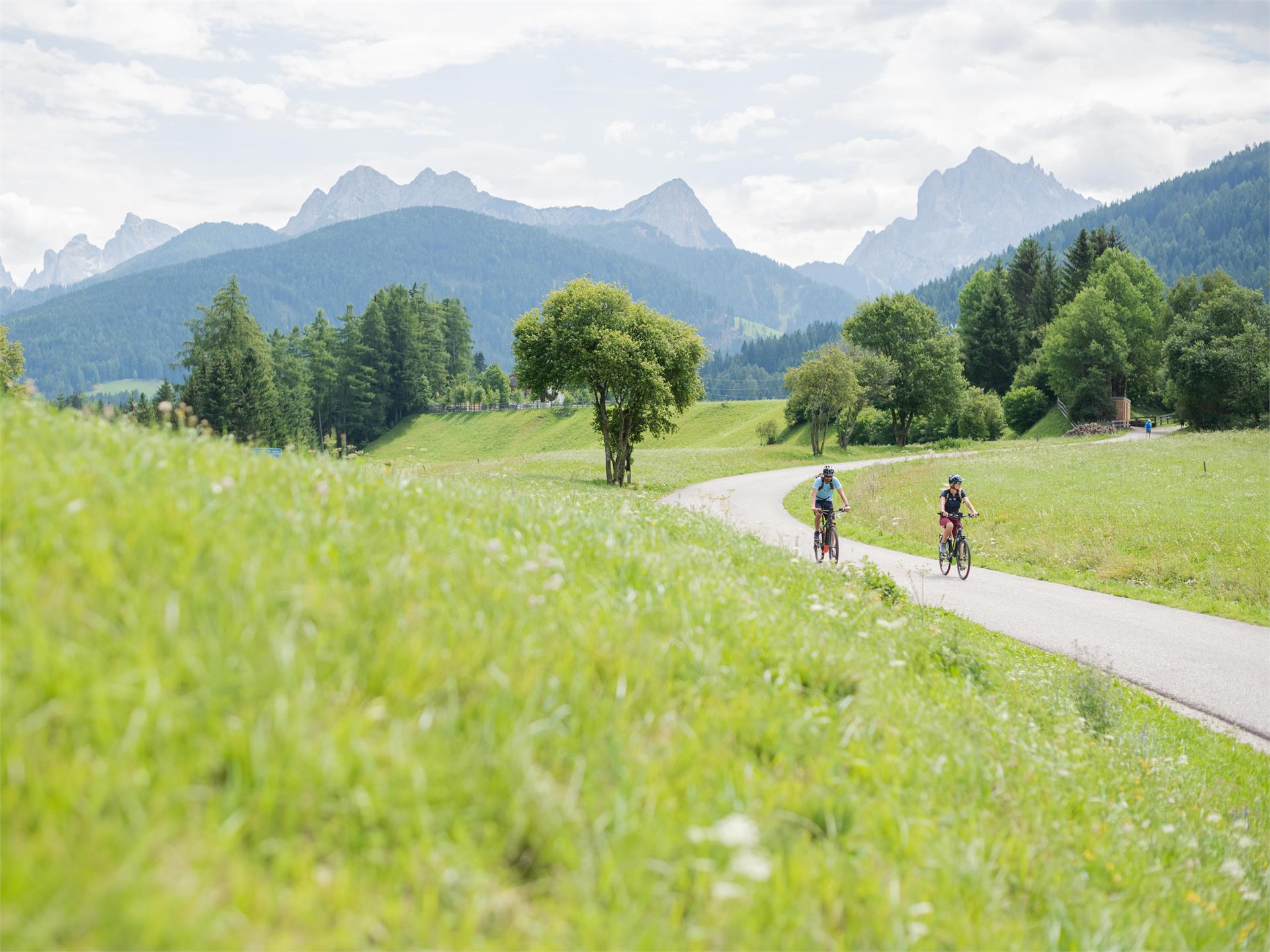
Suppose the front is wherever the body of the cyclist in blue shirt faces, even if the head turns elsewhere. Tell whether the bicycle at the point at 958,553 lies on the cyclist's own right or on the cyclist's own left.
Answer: on the cyclist's own left

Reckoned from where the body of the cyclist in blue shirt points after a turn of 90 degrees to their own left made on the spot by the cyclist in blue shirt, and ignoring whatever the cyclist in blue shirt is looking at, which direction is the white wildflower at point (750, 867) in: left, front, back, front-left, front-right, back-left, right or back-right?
right

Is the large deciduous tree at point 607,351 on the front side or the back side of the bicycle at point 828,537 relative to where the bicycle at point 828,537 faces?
on the back side

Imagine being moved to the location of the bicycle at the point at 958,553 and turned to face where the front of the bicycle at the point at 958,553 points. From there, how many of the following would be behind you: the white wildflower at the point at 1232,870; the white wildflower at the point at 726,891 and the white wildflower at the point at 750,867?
0

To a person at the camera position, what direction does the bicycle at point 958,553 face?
facing the viewer and to the right of the viewer

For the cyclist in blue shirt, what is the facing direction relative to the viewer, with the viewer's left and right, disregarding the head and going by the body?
facing the viewer

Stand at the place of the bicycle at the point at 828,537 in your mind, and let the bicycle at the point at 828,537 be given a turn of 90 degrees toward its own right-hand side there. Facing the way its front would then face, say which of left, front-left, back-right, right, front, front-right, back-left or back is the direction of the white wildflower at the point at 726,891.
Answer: left

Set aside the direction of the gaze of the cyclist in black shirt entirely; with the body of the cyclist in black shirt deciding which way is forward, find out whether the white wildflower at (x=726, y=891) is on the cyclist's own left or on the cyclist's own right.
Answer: on the cyclist's own right

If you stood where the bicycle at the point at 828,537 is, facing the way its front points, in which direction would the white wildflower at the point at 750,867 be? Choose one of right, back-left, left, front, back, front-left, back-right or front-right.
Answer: front

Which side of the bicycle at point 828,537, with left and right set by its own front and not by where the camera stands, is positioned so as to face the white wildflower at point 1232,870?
front

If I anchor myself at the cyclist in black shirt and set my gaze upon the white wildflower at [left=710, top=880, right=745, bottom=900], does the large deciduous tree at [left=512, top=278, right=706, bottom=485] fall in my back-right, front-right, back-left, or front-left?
back-right

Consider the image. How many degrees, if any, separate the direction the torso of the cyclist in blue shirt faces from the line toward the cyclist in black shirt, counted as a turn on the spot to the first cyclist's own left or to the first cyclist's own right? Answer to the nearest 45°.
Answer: approximately 90° to the first cyclist's own left

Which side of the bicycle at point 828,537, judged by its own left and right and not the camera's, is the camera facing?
front

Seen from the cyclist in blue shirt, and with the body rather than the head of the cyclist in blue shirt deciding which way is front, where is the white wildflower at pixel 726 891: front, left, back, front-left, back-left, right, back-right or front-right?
front

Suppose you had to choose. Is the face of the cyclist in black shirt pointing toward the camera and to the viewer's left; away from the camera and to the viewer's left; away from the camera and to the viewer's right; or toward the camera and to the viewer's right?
toward the camera and to the viewer's right

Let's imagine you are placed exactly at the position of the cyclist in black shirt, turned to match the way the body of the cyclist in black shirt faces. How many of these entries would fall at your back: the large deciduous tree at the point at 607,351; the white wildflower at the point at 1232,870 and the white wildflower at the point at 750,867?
1
